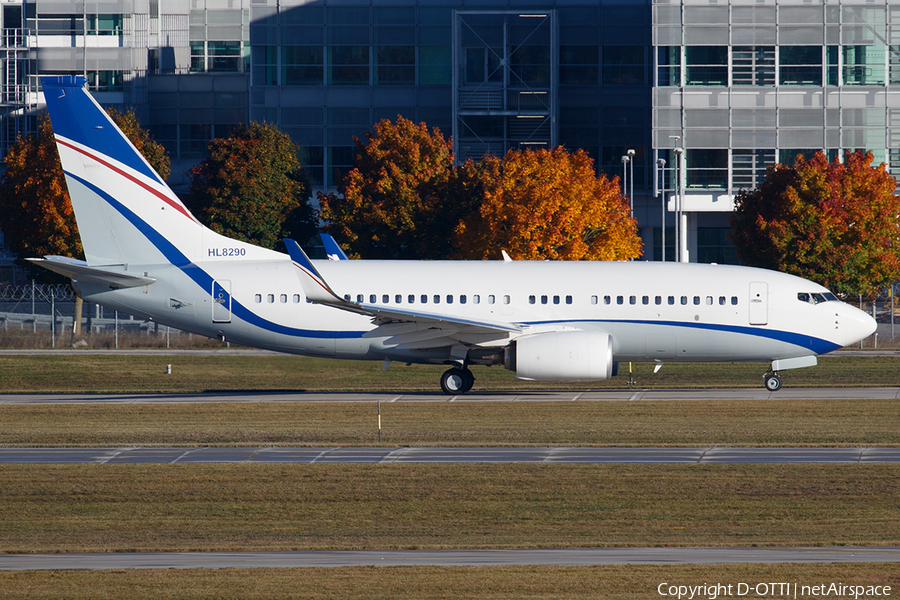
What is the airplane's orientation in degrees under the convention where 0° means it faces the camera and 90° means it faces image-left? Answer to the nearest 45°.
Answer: approximately 270°
